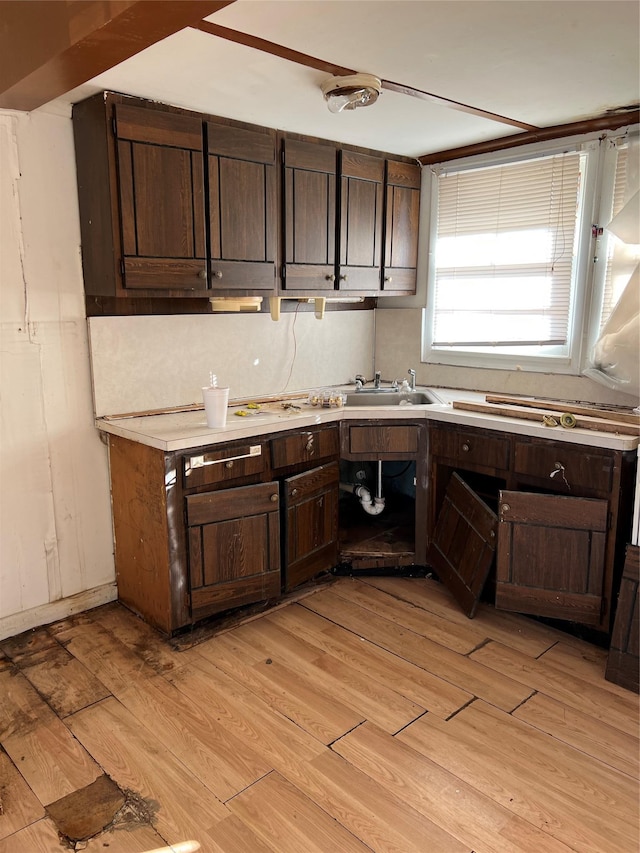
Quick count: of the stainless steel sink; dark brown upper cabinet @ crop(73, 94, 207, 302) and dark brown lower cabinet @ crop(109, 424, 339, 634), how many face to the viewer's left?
0

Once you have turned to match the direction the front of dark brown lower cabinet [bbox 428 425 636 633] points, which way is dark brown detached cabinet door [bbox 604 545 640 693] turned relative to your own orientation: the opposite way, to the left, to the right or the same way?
the same way

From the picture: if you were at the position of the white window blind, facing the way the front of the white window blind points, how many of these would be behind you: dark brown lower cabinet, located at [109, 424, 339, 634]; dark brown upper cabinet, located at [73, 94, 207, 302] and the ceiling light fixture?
0

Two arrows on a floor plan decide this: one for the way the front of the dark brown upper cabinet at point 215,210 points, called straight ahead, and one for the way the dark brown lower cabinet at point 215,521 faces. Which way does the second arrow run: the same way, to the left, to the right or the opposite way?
the same way

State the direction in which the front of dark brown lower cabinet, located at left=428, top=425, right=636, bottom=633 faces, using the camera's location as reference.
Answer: facing the viewer and to the left of the viewer

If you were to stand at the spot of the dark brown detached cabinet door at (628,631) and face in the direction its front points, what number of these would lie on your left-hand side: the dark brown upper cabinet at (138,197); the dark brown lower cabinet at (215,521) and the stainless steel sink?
0

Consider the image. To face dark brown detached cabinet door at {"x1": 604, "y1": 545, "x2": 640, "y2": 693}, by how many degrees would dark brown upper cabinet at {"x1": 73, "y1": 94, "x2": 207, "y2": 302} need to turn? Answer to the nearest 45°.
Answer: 0° — it already faces it

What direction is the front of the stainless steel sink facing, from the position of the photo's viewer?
facing the viewer

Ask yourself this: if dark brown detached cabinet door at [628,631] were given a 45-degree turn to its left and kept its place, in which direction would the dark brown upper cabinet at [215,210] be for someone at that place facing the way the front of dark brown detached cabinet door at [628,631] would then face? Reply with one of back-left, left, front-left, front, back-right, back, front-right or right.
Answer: right

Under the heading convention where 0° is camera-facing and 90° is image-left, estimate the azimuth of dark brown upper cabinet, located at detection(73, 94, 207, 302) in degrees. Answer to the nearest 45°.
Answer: approximately 315°

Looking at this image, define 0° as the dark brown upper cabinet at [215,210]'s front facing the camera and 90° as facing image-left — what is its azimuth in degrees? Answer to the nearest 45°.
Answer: approximately 315°
